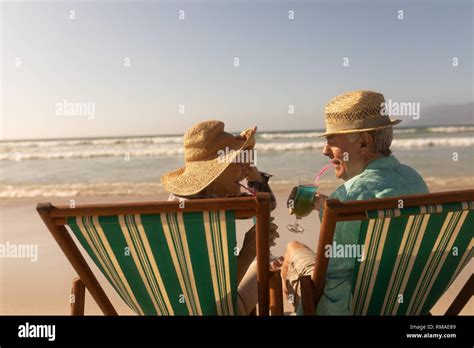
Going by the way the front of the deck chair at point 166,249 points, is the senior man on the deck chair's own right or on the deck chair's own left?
on the deck chair's own right

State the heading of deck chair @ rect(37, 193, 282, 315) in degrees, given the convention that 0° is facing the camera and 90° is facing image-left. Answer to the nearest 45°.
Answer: approximately 180°

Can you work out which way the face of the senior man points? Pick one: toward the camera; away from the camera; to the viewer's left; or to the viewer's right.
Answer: to the viewer's left

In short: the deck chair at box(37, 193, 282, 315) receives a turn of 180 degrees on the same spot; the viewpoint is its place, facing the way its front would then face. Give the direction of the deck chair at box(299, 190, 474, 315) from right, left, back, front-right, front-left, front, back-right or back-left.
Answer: left
